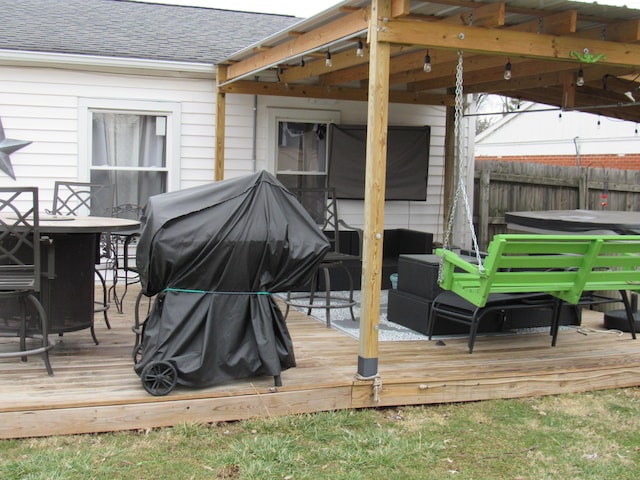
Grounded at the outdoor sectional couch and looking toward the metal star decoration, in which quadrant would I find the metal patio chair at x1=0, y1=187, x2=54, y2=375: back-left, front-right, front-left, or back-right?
front-left
